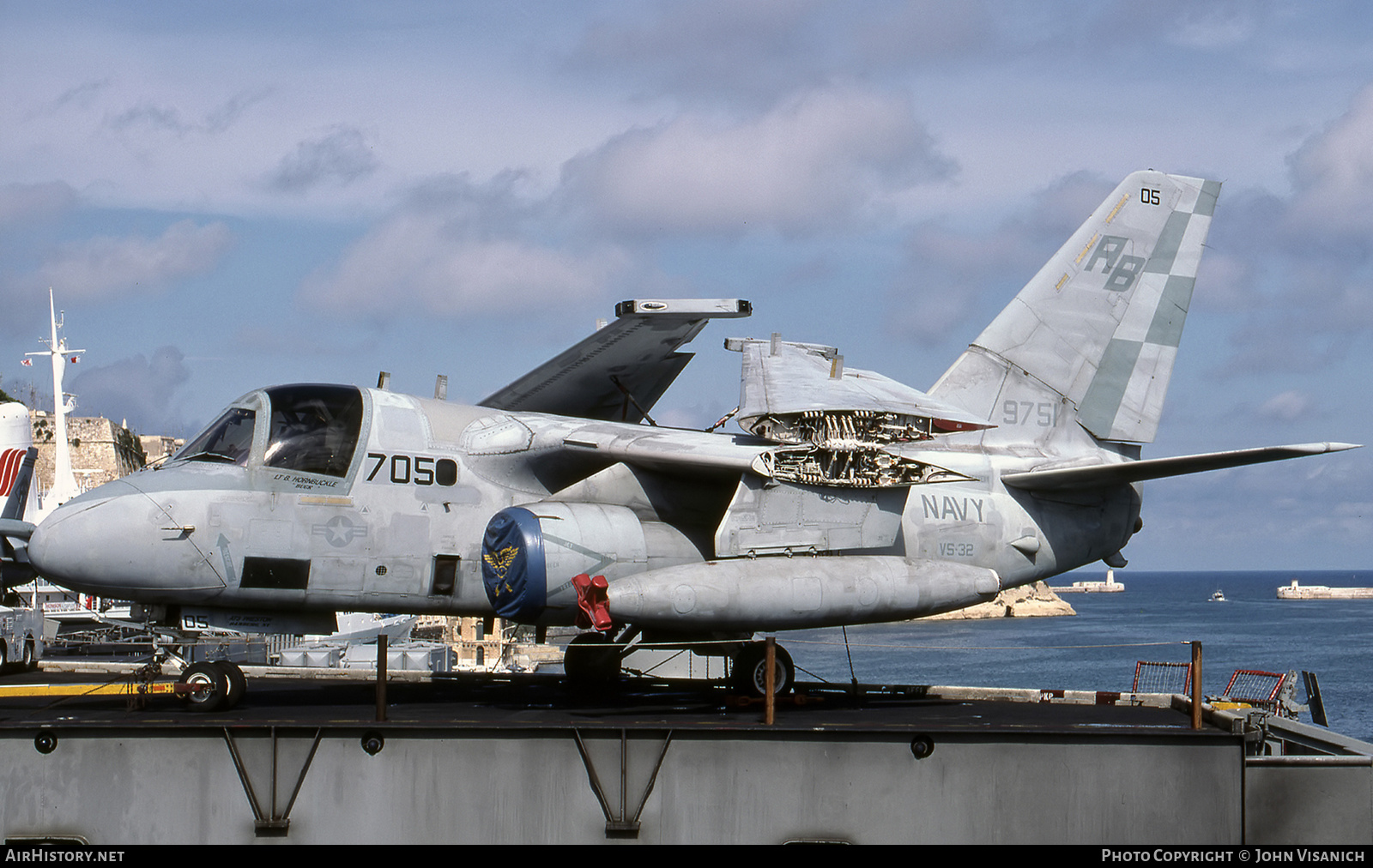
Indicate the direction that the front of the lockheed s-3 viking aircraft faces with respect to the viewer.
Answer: facing the viewer and to the left of the viewer
